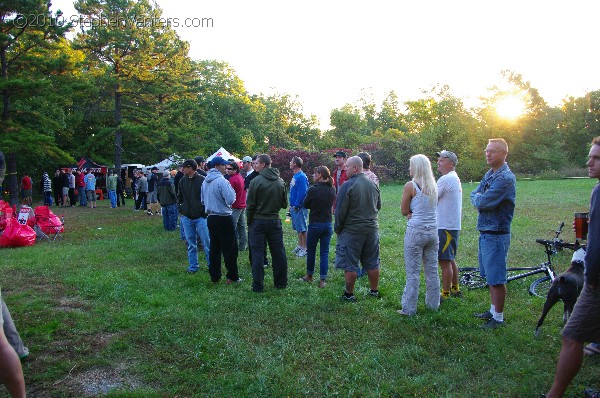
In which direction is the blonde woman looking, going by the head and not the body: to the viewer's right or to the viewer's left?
to the viewer's left

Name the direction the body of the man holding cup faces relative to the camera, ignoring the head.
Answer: to the viewer's left

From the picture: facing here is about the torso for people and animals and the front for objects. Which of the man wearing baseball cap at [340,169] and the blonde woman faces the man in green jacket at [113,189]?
the blonde woman

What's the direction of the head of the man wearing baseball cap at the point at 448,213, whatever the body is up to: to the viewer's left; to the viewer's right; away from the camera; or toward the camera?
to the viewer's left

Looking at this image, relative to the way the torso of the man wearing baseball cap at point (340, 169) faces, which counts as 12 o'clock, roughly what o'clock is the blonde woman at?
The blonde woman is roughly at 10 o'clock from the man wearing baseball cap.

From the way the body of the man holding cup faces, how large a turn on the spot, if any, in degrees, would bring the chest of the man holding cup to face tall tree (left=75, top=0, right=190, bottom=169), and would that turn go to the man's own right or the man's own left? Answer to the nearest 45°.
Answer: approximately 45° to the man's own right

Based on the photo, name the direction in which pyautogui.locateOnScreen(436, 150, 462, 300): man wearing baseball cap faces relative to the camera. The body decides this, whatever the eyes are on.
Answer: to the viewer's left

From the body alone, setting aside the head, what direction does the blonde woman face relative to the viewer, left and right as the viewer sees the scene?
facing away from the viewer and to the left of the viewer

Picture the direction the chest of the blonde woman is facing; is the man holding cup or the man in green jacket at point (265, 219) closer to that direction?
the man in green jacket

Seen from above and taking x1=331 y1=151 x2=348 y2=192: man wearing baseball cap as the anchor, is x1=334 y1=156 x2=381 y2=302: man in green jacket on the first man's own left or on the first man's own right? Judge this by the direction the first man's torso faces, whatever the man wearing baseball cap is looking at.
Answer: on the first man's own left
